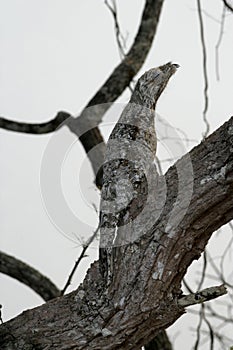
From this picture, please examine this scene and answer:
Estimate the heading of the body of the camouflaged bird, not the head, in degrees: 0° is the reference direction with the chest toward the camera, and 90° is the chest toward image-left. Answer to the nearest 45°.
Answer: approximately 270°
